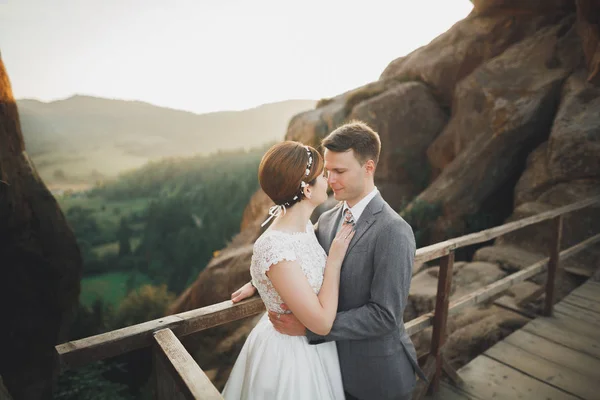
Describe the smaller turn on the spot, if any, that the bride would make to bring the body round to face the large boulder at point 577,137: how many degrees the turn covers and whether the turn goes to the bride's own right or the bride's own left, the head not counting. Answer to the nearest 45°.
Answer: approximately 45° to the bride's own left

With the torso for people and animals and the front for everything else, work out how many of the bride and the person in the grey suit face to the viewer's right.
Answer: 1

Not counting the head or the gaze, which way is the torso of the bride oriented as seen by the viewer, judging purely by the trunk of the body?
to the viewer's right

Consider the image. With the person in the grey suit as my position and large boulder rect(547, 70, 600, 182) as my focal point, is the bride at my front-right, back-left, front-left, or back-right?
back-left

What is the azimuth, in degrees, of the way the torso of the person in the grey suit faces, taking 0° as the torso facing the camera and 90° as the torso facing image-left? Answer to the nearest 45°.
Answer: approximately 45°

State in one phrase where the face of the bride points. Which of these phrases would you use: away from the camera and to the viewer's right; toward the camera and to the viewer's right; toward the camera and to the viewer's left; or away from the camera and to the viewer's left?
away from the camera and to the viewer's right
